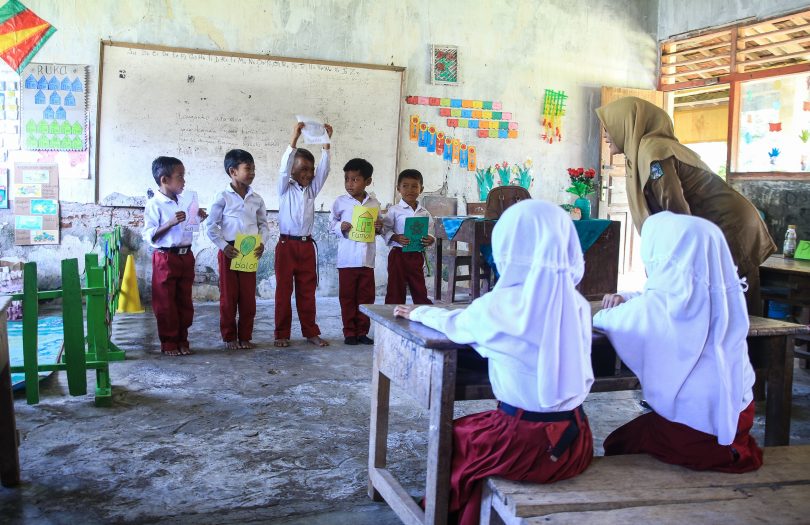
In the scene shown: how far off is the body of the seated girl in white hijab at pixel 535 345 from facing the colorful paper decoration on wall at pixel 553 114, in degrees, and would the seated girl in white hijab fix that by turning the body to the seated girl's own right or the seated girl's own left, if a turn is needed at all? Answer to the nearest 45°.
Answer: approximately 45° to the seated girl's own right

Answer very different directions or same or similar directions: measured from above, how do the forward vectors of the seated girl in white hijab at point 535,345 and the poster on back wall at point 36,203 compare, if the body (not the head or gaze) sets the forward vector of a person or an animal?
very different directions

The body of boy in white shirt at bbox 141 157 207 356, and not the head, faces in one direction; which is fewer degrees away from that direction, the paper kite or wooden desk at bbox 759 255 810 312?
the wooden desk

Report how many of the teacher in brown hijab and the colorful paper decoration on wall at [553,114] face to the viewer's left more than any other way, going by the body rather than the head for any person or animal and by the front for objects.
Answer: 1

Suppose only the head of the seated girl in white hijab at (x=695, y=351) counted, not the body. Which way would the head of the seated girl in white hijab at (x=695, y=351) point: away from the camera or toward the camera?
away from the camera

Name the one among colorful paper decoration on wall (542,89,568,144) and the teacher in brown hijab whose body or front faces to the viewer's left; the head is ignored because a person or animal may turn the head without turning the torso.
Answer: the teacher in brown hijab

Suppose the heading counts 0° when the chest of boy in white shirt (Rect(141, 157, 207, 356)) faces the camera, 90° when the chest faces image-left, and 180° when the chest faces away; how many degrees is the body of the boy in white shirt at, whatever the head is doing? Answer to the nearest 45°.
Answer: approximately 315°

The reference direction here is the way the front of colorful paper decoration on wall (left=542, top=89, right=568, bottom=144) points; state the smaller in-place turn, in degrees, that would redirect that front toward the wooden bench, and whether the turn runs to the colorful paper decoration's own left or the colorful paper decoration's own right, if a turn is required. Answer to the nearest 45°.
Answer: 0° — it already faces it

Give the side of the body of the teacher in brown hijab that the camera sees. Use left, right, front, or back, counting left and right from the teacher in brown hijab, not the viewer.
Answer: left

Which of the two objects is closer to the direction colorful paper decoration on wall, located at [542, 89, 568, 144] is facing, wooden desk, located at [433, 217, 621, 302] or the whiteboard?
the wooden desk

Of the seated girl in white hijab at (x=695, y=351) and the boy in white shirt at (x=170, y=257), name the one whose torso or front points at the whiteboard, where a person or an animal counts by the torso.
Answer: the seated girl in white hijab

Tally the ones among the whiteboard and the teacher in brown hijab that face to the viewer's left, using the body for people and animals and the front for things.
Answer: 1
